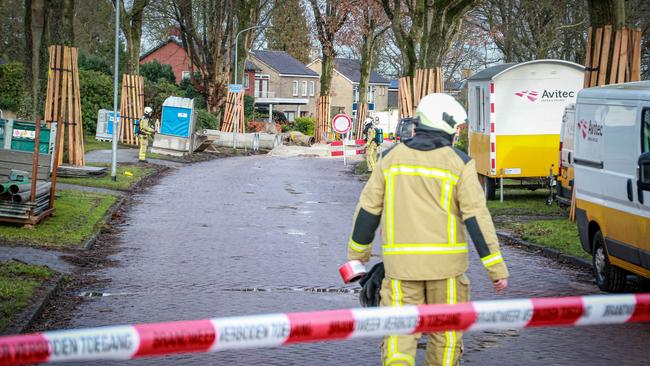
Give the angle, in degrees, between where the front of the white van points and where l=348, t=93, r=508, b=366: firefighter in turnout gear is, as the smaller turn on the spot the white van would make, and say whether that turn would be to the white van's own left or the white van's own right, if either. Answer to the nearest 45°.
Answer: approximately 45° to the white van's own right

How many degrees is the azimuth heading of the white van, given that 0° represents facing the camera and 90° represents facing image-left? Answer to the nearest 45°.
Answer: approximately 315°

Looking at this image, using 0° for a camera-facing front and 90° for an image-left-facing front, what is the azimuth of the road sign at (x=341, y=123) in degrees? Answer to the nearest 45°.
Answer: approximately 0°

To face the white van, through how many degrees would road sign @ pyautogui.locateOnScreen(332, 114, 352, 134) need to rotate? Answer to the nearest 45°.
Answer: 0° — it already faces it

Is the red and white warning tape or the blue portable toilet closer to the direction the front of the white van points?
the red and white warning tape

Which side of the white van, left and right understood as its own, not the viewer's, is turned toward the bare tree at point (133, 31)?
back
